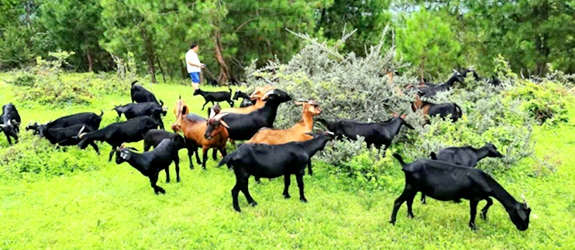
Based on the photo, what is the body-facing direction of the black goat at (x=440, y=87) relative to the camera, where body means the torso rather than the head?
to the viewer's right

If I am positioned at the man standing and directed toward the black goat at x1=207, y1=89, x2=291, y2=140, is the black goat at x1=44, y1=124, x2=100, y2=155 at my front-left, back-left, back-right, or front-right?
front-right

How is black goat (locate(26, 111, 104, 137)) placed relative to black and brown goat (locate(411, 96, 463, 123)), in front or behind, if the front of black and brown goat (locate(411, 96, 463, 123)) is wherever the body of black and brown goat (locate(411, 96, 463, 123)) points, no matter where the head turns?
in front

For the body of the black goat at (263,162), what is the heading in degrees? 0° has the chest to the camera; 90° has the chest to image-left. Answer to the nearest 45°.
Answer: approximately 270°

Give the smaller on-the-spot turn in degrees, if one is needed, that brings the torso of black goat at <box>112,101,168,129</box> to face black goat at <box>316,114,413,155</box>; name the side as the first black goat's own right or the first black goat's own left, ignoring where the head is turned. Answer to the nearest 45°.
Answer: approximately 135° to the first black goat's own left

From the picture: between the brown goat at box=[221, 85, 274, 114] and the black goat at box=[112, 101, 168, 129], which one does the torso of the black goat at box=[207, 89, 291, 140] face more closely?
the brown goat

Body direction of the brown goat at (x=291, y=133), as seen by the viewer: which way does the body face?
to the viewer's right

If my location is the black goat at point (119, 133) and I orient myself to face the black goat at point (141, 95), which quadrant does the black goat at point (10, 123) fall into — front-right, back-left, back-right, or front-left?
front-left

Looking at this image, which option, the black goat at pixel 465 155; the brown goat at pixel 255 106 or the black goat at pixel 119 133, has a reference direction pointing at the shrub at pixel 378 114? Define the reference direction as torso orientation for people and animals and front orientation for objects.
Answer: the brown goat

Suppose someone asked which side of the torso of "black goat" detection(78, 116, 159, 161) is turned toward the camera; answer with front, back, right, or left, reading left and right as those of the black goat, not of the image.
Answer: left
